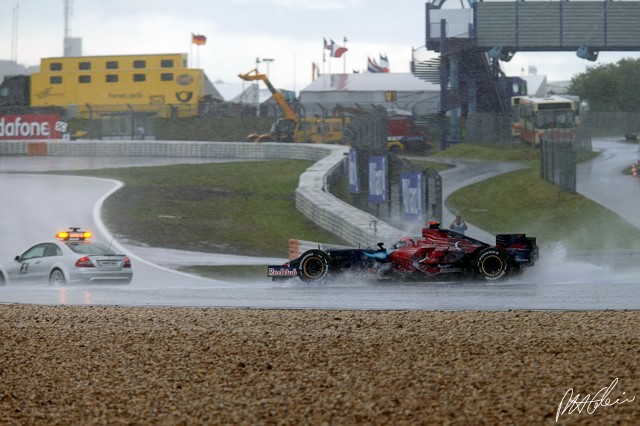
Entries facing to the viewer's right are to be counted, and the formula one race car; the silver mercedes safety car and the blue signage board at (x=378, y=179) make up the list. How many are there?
0

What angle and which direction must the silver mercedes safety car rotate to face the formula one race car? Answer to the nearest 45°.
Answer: approximately 180°

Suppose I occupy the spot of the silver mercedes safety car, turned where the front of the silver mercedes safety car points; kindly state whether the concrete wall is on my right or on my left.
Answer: on my right

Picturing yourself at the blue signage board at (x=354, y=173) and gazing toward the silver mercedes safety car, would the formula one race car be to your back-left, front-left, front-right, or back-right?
front-left

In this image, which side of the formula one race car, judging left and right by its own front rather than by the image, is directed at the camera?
left

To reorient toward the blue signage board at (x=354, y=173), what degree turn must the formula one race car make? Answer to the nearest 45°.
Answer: approximately 90° to its right

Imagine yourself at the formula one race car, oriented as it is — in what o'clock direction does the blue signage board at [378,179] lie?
The blue signage board is roughly at 3 o'clock from the formula one race car.

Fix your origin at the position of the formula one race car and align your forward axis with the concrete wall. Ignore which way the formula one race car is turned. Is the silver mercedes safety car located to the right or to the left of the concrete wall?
left

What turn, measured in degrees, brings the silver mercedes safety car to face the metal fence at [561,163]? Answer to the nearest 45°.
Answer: approximately 90° to its right

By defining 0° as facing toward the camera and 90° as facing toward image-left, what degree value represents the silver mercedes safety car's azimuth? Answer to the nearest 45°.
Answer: approximately 135°

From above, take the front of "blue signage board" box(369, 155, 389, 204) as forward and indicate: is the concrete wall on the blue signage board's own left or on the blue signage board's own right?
on the blue signage board's own right

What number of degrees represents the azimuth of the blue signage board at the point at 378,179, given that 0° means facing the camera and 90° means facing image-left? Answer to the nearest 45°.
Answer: approximately 45°

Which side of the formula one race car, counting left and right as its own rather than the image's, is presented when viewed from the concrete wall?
right

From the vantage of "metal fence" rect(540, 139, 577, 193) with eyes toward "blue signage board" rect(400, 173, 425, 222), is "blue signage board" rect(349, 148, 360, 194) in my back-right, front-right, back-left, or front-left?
front-right

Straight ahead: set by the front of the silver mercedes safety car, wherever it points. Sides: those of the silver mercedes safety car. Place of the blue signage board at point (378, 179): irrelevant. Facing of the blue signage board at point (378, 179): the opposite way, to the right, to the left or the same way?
to the left
